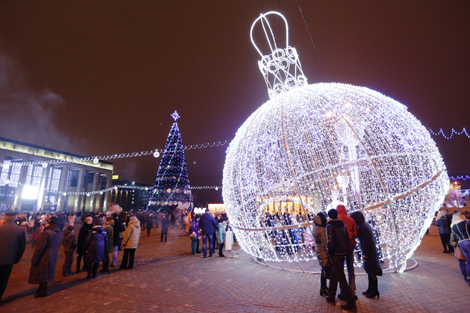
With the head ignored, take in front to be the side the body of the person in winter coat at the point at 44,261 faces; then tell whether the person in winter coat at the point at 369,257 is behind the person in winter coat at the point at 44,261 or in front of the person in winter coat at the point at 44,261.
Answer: behind

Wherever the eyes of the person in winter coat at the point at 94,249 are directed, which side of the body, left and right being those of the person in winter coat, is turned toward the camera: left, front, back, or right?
back
